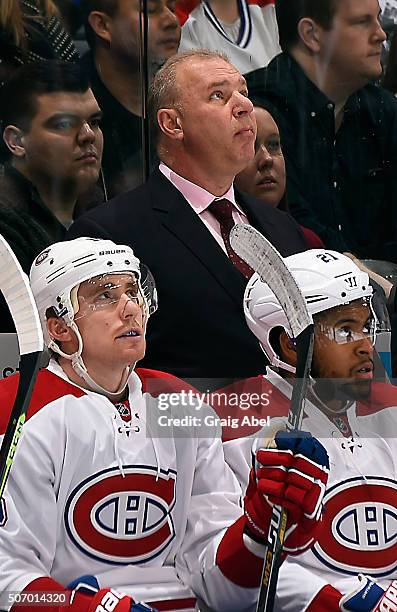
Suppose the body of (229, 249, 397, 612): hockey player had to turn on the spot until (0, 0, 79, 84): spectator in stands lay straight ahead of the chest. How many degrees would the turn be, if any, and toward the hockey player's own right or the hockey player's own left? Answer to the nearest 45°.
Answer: approximately 180°

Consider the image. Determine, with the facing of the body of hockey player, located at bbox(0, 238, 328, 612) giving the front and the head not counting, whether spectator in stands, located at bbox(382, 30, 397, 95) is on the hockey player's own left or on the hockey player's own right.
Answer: on the hockey player's own left

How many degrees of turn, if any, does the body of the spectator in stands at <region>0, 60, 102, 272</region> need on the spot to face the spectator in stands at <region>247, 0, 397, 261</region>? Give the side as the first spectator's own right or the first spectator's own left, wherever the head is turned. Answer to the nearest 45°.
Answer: approximately 45° to the first spectator's own left

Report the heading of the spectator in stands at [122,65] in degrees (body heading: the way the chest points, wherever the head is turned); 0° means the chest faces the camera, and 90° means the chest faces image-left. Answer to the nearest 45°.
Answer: approximately 315°
